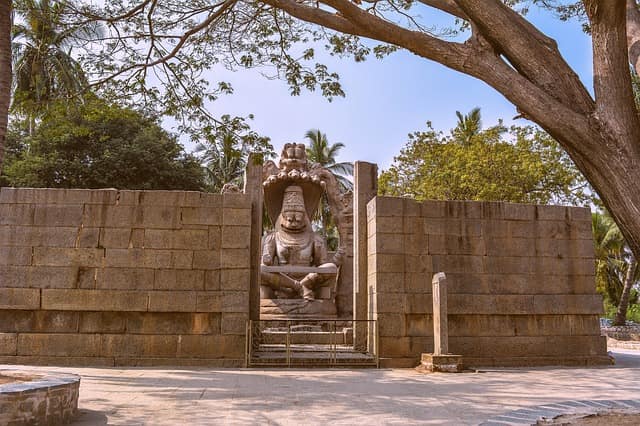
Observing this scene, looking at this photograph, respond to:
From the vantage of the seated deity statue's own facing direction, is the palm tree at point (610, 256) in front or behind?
behind

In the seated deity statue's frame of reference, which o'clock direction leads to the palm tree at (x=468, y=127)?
The palm tree is roughly at 7 o'clock from the seated deity statue.

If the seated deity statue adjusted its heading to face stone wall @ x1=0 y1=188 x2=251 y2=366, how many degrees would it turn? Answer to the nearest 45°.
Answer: approximately 45° to its right

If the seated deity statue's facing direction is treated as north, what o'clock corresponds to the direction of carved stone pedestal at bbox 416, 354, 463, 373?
The carved stone pedestal is roughly at 11 o'clock from the seated deity statue.

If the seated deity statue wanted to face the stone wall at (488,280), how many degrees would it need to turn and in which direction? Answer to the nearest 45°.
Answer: approximately 45° to its left

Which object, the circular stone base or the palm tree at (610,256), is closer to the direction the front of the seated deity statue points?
the circular stone base

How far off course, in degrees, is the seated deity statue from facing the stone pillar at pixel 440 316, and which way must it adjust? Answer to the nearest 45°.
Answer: approximately 45° to its left

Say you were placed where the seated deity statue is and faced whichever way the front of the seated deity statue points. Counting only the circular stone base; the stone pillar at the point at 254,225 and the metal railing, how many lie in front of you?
3

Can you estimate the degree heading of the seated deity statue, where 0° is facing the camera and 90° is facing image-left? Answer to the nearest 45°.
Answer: approximately 0°
